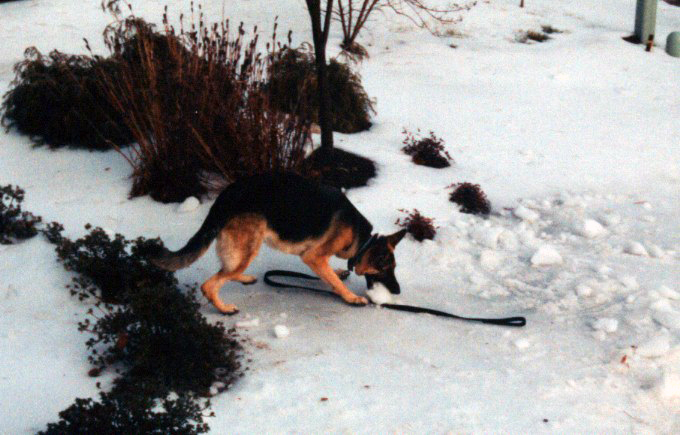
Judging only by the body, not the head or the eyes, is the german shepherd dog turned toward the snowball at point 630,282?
yes

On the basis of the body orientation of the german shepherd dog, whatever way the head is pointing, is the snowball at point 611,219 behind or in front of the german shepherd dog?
in front

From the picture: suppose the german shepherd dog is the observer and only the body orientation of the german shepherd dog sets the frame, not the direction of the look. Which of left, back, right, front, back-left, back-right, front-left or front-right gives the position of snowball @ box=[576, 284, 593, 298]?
front

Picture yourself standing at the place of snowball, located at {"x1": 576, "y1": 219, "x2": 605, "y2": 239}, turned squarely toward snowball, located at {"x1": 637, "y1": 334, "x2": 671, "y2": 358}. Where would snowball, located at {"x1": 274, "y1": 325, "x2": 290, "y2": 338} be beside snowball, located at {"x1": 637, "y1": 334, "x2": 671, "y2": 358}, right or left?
right

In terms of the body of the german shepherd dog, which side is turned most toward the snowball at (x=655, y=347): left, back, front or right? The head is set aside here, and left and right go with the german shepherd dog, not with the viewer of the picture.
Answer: front

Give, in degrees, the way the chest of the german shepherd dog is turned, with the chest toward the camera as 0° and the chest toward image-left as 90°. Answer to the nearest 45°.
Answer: approximately 270°

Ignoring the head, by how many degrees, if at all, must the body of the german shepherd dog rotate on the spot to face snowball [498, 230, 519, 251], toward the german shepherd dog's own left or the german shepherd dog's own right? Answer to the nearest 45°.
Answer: approximately 45° to the german shepherd dog's own left

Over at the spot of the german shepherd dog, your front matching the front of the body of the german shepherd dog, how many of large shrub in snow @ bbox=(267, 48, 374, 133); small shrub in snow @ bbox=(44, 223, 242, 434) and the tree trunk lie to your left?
2

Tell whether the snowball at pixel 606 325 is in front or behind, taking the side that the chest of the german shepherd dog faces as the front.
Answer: in front

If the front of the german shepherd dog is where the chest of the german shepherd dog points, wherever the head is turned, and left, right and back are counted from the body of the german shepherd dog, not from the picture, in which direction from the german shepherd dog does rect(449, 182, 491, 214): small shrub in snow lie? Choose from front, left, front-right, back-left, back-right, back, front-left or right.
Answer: front-left

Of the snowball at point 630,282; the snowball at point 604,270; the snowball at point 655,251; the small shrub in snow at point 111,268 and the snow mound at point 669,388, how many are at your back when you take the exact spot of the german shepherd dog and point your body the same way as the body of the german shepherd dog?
1

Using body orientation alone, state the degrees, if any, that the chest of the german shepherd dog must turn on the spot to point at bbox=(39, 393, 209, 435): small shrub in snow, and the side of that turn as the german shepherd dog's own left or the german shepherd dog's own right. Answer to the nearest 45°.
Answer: approximately 135° to the german shepherd dog's own right
